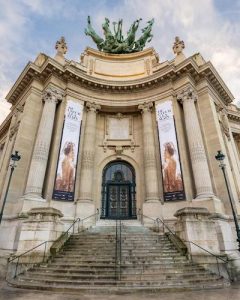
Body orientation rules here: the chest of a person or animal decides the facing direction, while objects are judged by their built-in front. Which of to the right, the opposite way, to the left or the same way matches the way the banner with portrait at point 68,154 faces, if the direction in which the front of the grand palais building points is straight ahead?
the same way

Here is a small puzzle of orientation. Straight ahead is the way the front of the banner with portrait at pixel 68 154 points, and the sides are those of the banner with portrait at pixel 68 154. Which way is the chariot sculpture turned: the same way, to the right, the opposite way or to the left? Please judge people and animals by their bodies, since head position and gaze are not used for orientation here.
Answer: the same way

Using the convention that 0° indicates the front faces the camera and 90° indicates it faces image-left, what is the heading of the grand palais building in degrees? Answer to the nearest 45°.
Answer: approximately 0°

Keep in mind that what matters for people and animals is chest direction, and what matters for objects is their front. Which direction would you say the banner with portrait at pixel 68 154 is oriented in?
toward the camera

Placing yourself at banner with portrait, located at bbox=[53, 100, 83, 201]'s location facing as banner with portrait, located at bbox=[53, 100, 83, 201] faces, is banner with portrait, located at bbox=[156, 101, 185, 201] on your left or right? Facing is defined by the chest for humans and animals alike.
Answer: on your left

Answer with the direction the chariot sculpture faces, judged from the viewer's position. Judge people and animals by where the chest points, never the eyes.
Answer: facing the viewer

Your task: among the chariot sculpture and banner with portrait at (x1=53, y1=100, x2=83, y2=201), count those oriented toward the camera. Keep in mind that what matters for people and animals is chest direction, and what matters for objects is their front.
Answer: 2
